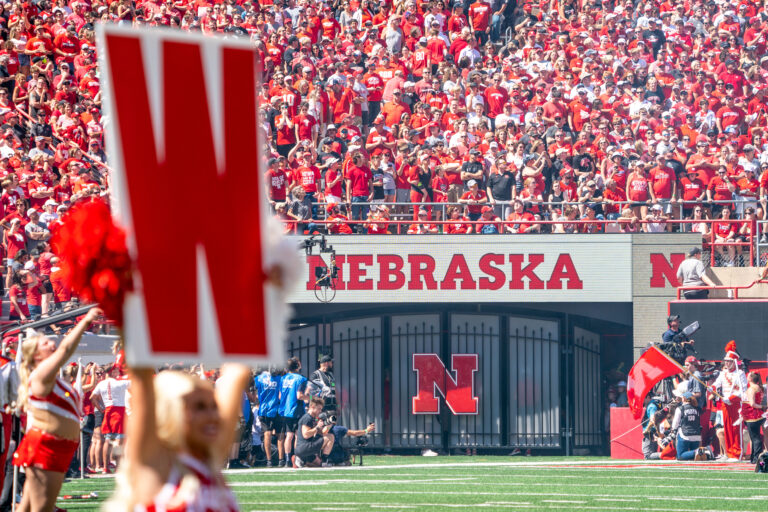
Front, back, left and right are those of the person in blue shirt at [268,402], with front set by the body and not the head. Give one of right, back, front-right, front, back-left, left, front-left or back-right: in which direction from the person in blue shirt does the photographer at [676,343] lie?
right

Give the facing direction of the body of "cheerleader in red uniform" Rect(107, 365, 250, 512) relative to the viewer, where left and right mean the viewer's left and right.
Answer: facing the viewer and to the right of the viewer

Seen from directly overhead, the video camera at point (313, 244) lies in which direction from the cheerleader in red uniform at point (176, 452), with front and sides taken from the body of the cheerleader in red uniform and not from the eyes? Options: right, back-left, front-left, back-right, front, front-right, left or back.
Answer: back-left

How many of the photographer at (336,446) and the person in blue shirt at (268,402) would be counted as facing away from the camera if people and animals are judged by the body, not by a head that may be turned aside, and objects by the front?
1

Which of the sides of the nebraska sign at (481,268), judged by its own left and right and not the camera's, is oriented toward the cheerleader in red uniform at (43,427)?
front

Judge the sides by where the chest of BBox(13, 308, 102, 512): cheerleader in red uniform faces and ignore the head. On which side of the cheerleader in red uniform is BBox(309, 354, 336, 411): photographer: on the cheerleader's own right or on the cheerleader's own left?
on the cheerleader's own left

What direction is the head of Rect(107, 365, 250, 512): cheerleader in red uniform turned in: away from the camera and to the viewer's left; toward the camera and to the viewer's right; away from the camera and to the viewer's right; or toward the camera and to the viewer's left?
toward the camera and to the viewer's right

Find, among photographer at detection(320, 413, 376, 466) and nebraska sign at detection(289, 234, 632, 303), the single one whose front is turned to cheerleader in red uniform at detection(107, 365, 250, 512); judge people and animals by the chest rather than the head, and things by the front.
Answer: the nebraska sign

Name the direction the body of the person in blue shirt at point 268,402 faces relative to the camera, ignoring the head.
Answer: away from the camera

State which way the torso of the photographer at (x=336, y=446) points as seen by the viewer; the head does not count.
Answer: to the viewer's right

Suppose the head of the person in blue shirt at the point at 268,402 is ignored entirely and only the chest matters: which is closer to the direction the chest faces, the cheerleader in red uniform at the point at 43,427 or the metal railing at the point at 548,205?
the metal railing

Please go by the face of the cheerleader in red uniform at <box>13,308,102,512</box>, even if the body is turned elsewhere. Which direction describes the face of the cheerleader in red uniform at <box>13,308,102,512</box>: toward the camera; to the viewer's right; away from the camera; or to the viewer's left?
to the viewer's right

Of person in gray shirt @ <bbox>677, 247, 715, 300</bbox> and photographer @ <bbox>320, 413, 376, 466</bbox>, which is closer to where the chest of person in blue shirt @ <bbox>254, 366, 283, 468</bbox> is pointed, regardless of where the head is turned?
the person in gray shirt

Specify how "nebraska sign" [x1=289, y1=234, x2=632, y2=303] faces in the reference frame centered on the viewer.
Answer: facing the viewer

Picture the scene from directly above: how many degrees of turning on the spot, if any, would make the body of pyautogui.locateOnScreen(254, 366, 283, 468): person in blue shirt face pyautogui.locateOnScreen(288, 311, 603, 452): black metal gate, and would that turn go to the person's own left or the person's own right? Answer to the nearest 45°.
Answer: approximately 45° to the person's own right

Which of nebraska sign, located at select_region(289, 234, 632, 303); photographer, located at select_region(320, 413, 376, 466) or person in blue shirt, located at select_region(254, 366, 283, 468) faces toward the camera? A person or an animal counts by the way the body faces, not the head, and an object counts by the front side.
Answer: the nebraska sign

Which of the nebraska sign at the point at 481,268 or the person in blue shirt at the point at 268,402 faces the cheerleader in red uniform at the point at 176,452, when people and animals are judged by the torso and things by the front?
the nebraska sign
